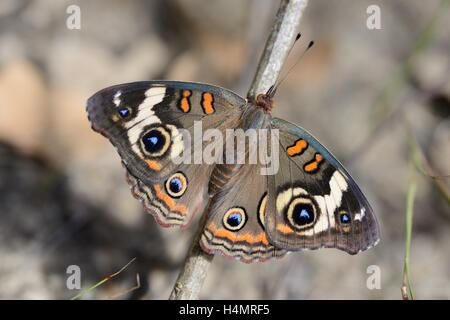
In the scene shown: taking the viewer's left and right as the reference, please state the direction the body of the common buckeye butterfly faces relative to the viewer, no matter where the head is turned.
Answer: facing away from the viewer and to the right of the viewer
